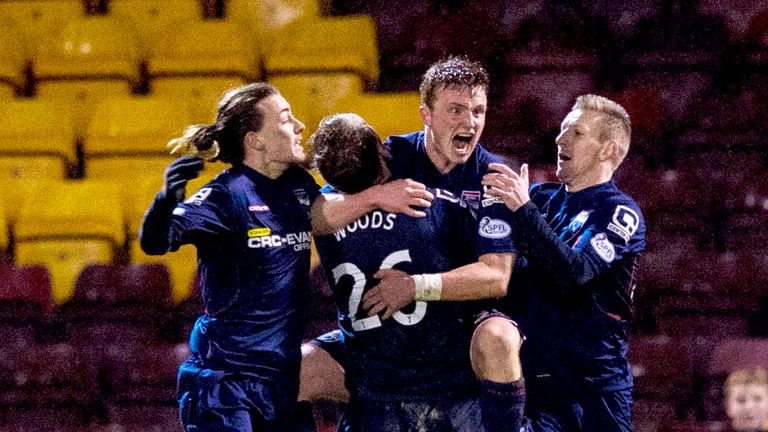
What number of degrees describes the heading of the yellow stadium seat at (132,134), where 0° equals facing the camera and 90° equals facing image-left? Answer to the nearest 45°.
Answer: approximately 0°

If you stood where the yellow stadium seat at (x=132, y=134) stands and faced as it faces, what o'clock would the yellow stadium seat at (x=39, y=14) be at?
the yellow stadium seat at (x=39, y=14) is roughly at 5 o'clock from the yellow stadium seat at (x=132, y=134).

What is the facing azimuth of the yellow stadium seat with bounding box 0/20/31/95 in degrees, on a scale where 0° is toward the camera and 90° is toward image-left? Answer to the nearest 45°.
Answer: approximately 0°

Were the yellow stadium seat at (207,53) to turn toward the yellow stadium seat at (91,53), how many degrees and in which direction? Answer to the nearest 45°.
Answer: approximately 135° to its right

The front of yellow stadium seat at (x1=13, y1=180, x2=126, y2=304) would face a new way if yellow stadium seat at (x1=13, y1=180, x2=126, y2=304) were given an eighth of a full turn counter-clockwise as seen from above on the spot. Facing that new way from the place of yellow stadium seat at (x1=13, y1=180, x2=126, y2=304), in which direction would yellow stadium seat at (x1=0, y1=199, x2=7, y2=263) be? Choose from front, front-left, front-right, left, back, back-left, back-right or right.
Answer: back

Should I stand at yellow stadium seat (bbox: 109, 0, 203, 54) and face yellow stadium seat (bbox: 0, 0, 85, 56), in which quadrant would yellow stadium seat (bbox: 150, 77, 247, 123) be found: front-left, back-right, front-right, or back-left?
back-left
